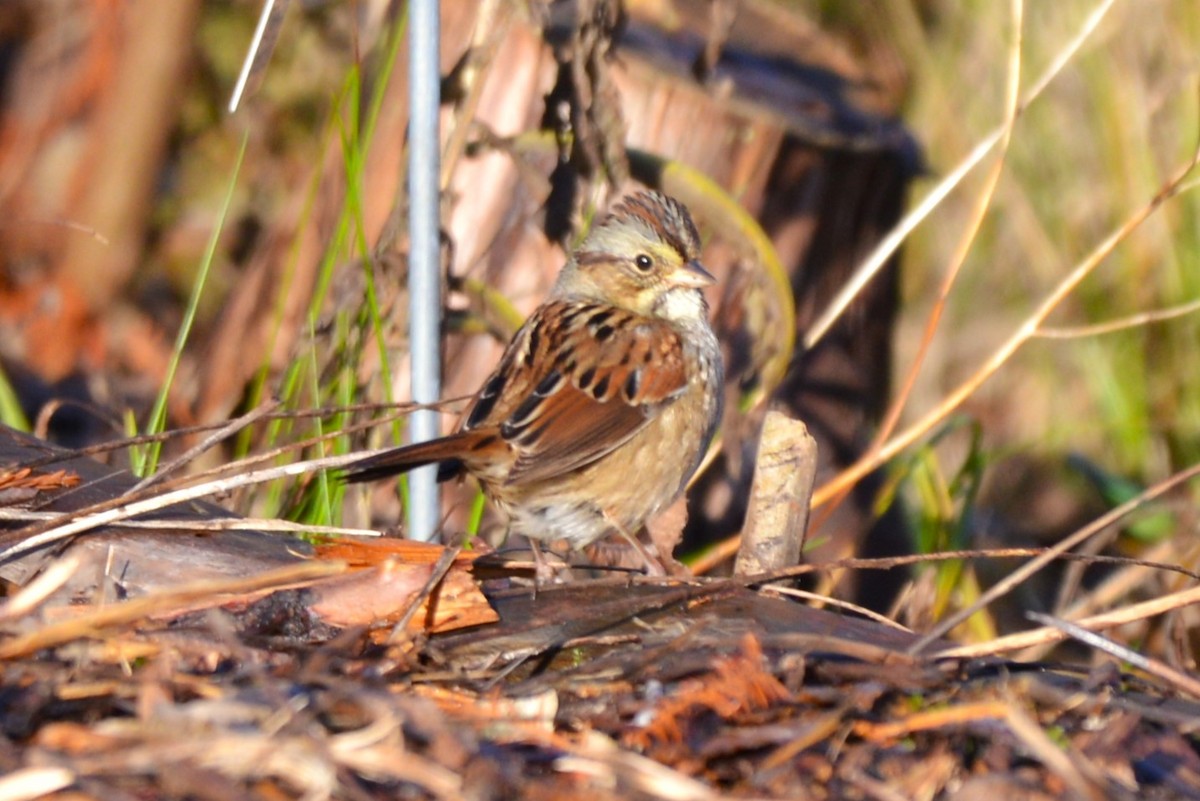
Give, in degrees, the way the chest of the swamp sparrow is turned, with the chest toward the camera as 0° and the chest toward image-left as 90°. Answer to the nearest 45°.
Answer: approximately 270°
